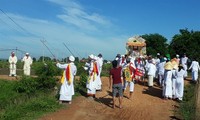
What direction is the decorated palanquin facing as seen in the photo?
toward the camera

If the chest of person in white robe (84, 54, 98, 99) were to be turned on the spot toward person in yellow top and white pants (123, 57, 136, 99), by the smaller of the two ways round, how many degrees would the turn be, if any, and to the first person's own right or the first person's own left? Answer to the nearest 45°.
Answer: approximately 135° to the first person's own left

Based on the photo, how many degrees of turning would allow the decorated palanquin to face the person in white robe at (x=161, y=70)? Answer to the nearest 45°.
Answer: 0° — it already faces them

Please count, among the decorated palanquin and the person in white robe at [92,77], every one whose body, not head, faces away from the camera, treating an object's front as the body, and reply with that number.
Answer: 0

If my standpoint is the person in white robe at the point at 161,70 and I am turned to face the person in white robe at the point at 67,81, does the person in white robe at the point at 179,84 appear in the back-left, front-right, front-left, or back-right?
front-left

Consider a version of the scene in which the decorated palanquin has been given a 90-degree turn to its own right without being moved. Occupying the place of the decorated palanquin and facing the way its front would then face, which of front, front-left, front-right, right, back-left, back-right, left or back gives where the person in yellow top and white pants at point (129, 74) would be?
left

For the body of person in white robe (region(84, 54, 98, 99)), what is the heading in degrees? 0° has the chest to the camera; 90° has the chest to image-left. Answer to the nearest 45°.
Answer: approximately 45°

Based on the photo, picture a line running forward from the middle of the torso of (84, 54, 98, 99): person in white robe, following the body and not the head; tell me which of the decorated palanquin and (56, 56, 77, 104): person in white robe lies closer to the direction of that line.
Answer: the person in white robe

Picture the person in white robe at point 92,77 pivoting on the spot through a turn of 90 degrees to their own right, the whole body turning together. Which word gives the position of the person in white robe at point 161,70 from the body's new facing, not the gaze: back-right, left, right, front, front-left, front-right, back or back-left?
right
